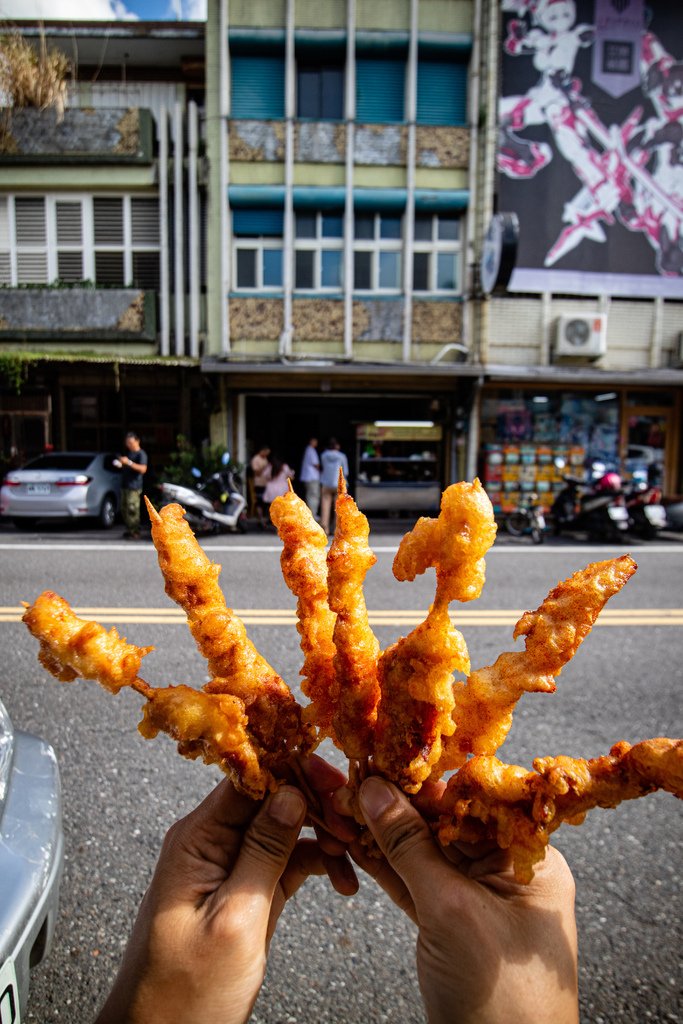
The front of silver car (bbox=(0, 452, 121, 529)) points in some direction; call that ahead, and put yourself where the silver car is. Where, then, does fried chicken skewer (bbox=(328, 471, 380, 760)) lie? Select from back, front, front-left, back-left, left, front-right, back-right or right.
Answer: back-right

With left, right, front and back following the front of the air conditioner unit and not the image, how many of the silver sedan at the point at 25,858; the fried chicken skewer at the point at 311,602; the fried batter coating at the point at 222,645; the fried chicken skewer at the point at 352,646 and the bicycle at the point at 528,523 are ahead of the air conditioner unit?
5

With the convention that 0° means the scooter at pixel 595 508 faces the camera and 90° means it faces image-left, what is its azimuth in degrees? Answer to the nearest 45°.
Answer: approximately 135°

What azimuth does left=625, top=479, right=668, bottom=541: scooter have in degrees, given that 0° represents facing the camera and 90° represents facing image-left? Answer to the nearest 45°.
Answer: approximately 135°

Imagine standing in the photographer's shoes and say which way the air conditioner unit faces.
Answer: facing the viewer

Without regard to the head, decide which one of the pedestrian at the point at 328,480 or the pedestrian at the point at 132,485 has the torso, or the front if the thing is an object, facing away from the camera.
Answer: the pedestrian at the point at 328,480

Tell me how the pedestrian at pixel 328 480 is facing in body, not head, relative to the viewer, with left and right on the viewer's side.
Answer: facing away from the viewer

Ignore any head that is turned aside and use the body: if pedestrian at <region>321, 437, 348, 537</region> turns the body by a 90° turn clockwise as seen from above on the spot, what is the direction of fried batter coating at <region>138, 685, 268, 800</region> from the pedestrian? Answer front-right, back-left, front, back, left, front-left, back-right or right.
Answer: right

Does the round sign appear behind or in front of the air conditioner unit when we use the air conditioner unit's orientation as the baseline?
in front
